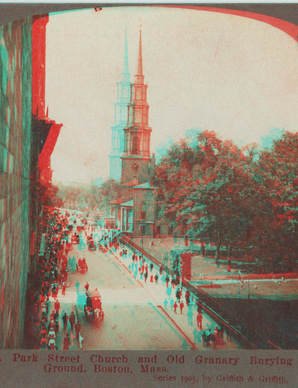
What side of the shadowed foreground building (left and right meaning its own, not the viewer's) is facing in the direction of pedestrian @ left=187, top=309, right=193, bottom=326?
front

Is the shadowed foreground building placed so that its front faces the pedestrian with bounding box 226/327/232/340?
yes

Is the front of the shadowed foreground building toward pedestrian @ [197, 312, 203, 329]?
yes

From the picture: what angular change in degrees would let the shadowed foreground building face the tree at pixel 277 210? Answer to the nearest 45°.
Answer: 0° — it already faces it

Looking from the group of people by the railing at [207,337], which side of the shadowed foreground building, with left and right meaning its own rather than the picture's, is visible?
front

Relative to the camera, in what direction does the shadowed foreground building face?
facing to the right of the viewer

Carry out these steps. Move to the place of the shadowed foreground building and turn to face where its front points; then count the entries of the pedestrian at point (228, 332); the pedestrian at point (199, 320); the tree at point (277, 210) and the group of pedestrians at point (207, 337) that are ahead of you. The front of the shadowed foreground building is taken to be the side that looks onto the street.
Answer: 4
